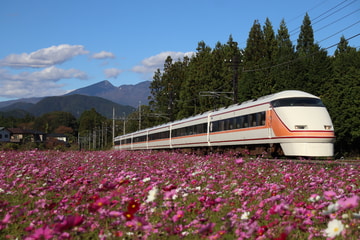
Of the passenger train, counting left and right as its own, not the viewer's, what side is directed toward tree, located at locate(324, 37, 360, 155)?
left

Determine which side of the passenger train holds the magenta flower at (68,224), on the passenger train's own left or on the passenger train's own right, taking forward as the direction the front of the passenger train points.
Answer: on the passenger train's own right

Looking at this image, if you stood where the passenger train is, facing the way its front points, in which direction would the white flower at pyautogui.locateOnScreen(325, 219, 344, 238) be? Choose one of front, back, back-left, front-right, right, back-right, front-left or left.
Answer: front-right

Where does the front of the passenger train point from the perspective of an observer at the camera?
facing the viewer and to the right of the viewer
